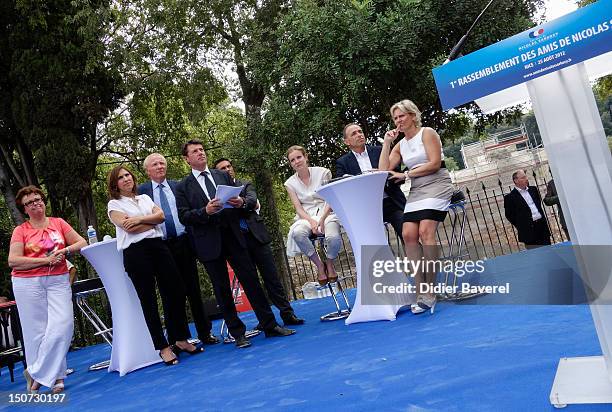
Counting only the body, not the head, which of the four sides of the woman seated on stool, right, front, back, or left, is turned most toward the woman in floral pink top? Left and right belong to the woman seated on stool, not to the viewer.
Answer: right

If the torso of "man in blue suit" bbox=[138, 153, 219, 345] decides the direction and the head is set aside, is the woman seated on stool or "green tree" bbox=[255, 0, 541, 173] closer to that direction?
the woman seated on stool

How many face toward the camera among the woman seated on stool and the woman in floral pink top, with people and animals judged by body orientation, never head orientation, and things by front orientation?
2

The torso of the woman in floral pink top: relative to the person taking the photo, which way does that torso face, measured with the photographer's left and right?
facing the viewer

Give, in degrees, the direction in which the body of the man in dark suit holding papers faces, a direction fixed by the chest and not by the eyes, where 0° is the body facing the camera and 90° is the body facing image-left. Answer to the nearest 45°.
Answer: approximately 315°

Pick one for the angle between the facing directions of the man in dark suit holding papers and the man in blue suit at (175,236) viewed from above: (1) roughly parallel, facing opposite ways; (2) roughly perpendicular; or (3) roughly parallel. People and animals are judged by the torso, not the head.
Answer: roughly parallel

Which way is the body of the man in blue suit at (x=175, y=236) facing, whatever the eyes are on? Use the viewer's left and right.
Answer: facing the viewer and to the right of the viewer

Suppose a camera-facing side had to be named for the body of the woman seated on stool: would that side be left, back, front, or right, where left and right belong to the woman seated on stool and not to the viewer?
front

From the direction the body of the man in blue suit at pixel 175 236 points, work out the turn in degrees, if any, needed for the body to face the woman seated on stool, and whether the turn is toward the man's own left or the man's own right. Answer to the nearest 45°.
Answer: approximately 45° to the man's own left

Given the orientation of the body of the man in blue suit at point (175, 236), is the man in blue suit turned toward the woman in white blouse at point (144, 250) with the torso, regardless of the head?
no

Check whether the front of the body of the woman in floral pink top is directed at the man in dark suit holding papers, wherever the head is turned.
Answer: no

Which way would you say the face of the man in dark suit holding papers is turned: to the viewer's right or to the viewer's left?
to the viewer's right

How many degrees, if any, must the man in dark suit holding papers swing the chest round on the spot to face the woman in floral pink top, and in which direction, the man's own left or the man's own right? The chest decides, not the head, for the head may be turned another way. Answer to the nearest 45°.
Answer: approximately 135° to the man's own right

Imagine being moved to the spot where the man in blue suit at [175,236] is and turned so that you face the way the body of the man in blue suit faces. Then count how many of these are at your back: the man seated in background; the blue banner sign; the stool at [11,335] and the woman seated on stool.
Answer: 1

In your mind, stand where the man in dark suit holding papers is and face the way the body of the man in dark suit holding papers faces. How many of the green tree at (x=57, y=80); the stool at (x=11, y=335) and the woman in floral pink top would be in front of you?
0

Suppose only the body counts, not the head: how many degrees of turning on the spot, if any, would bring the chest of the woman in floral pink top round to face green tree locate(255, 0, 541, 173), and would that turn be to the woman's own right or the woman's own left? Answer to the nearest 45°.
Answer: approximately 135° to the woman's own left
